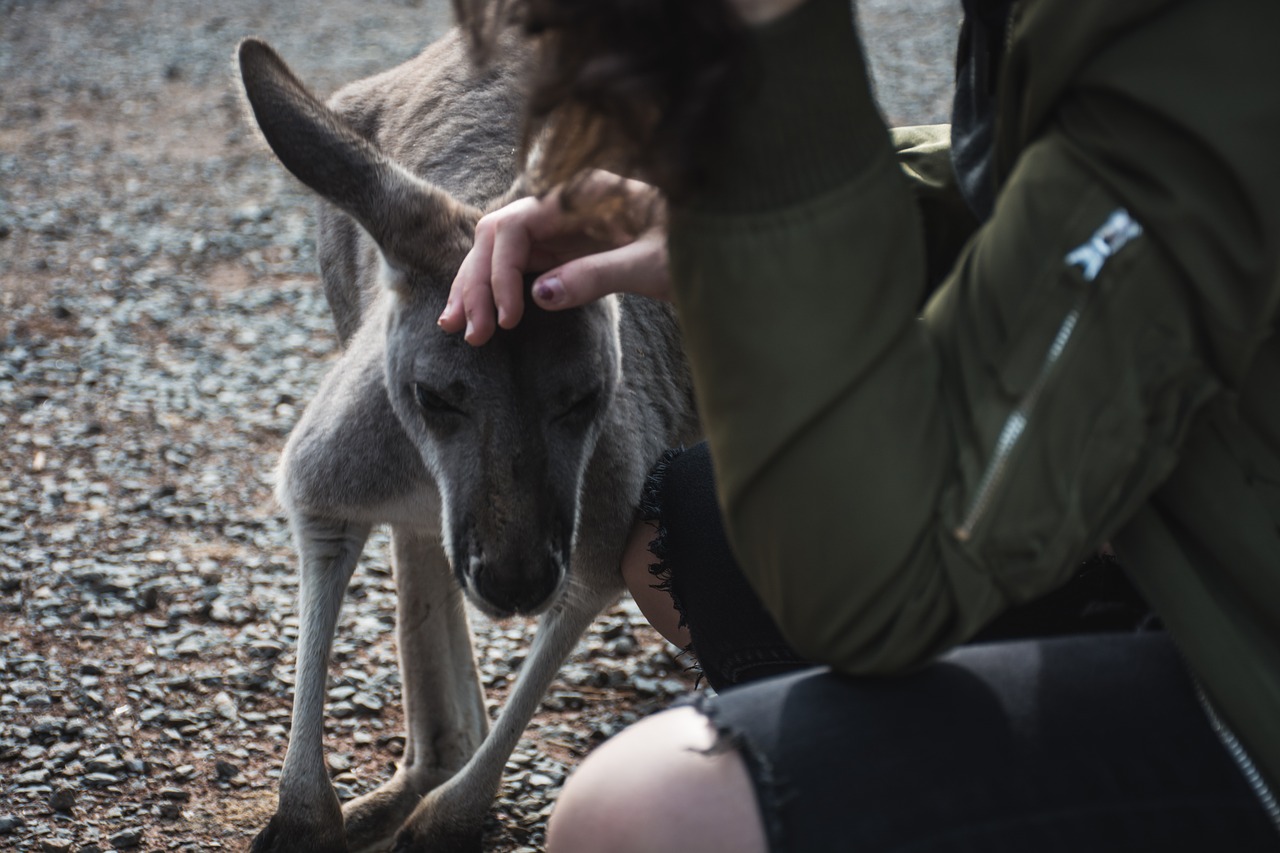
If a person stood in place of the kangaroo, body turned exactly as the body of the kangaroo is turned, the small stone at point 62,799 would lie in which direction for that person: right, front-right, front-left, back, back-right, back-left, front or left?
right

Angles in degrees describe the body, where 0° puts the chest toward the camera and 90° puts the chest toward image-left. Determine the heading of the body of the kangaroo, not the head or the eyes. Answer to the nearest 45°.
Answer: approximately 0°
